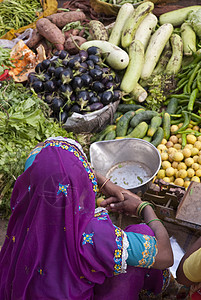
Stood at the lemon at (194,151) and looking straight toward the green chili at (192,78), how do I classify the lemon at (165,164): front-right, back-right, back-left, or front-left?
back-left

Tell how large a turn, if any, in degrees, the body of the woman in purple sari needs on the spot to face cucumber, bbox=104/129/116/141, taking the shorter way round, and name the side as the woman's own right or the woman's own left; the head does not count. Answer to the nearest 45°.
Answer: approximately 45° to the woman's own left

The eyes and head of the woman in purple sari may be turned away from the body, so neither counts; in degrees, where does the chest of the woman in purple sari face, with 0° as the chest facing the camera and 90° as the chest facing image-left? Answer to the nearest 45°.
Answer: approximately 225°

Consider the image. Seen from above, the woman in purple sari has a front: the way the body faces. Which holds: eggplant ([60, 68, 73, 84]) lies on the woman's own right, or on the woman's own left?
on the woman's own left

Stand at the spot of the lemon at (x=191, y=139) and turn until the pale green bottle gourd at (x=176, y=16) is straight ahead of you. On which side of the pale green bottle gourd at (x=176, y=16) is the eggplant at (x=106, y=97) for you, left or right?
left
